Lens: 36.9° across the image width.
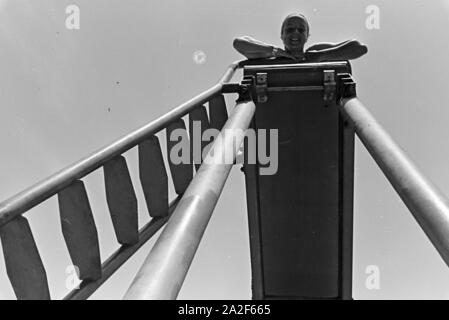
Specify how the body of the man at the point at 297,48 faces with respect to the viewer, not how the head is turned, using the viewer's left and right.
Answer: facing the viewer

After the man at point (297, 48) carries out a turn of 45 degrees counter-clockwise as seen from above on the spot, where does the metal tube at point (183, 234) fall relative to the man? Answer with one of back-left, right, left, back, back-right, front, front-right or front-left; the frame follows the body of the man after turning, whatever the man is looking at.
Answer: front-right
